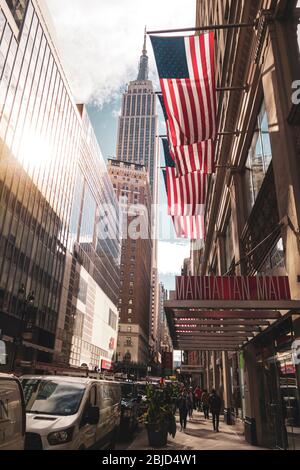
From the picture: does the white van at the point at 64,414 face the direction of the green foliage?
no

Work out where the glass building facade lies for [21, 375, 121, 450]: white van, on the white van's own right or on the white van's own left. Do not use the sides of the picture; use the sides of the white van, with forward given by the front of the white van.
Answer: on the white van's own right

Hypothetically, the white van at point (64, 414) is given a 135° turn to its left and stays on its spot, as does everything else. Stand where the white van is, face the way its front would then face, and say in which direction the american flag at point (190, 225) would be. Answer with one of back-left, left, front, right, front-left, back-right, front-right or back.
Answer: front-left

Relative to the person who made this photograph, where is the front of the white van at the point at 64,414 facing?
facing the viewer and to the left of the viewer

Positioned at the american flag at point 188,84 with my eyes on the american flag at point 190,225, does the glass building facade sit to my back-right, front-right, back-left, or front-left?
front-left

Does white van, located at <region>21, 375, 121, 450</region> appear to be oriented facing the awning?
no
